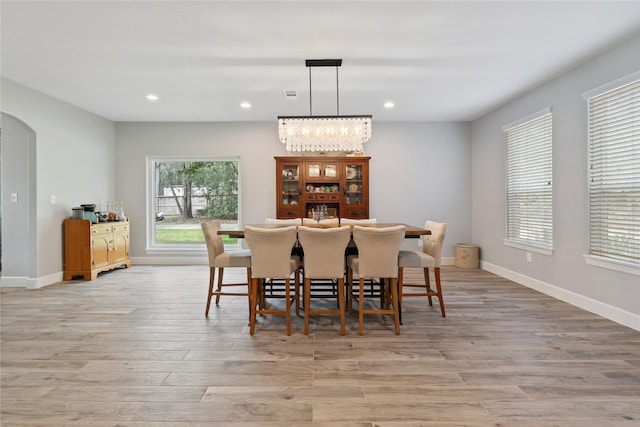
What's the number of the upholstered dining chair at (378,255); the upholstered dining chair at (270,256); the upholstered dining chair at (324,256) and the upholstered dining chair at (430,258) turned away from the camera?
3

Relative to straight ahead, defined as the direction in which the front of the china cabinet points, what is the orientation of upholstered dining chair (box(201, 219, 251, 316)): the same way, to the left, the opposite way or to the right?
to the left

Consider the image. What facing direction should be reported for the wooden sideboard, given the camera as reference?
facing the viewer and to the right of the viewer

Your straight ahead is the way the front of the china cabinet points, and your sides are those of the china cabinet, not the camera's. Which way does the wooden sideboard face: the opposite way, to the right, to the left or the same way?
to the left

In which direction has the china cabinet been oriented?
toward the camera

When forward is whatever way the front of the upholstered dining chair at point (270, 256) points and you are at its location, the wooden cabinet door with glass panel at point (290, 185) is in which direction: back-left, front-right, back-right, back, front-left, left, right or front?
front

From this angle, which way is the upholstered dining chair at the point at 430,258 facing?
to the viewer's left

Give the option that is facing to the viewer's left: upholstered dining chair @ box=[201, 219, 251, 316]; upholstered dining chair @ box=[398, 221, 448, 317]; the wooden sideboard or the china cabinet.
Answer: upholstered dining chair @ box=[398, 221, 448, 317]

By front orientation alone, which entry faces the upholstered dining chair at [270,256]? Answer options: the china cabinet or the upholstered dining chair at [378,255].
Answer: the china cabinet

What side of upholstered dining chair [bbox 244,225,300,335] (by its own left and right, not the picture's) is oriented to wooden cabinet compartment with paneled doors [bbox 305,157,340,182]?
front

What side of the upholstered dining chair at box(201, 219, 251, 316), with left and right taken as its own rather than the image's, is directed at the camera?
right

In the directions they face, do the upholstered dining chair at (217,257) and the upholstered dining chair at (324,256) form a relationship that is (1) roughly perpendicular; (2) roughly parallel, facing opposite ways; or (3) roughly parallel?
roughly perpendicular

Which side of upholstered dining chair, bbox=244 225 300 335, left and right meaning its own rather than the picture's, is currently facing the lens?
back

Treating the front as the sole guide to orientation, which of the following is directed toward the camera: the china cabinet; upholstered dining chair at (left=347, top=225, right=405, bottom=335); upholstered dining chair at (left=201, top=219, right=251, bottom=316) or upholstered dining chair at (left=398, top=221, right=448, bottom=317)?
the china cabinet

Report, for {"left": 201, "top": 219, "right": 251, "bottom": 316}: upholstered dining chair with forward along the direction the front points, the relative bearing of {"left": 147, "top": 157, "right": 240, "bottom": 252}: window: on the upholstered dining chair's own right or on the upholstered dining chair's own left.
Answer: on the upholstered dining chair's own left

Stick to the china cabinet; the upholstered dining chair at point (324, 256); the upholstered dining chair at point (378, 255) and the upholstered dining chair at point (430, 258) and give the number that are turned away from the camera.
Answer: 2

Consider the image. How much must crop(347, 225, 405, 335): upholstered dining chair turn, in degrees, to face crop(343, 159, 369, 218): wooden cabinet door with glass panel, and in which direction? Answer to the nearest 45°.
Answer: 0° — it already faces it

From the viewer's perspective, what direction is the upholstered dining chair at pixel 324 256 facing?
away from the camera

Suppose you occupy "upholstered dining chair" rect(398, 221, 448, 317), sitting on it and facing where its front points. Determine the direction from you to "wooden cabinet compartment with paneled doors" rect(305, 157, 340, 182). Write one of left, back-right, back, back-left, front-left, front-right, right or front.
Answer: front-right

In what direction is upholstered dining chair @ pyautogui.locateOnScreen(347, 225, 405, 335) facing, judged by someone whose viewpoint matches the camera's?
facing away from the viewer

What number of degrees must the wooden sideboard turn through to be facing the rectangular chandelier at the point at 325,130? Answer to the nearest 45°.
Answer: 0° — it already faces it
